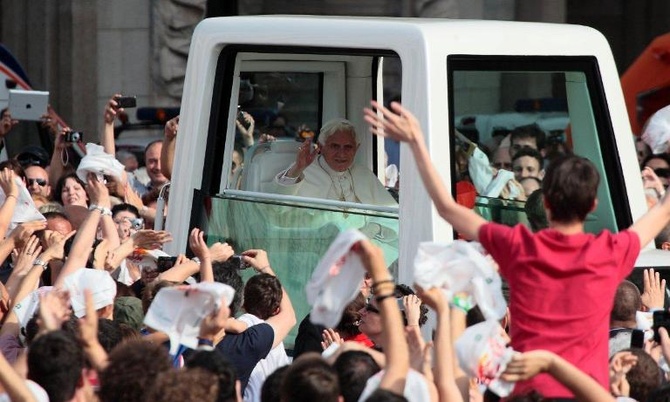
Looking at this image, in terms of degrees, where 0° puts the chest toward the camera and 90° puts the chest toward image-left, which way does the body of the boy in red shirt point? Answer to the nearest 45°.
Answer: approximately 180°
